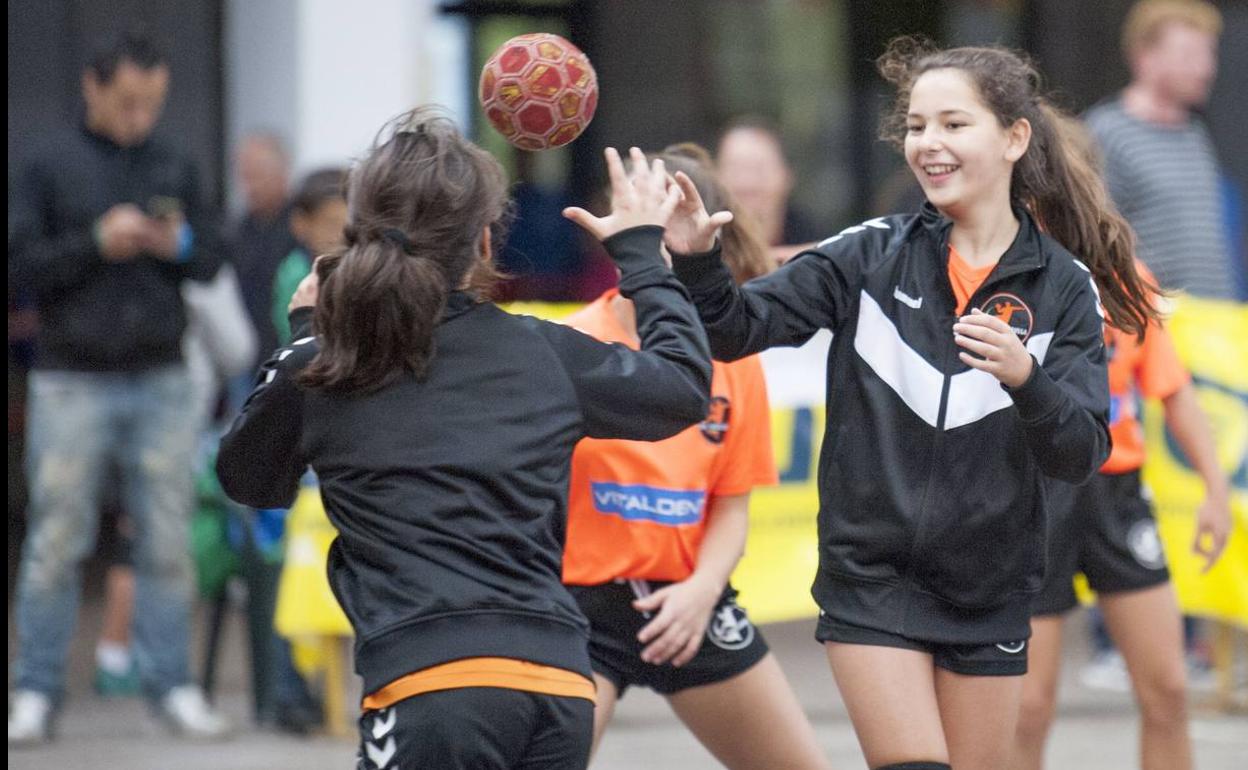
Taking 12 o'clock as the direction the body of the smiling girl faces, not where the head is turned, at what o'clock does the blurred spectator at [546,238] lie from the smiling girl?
The blurred spectator is roughly at 4 o'clock from the smiling girl.

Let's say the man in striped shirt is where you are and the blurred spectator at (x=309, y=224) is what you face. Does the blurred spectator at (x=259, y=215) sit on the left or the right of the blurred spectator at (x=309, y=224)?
right

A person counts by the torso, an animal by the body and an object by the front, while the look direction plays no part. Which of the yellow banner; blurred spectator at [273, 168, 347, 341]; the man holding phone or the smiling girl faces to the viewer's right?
the blurred spectator

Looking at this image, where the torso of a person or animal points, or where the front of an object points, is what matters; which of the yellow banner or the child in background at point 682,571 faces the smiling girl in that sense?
the yellow banner

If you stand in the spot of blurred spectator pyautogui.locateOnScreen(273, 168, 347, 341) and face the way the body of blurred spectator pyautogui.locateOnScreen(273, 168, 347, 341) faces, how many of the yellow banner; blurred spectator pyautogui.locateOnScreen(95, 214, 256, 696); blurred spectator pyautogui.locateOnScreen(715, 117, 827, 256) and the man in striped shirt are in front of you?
3

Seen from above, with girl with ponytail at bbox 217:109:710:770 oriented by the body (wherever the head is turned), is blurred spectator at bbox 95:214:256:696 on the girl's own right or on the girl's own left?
on the girl's own left

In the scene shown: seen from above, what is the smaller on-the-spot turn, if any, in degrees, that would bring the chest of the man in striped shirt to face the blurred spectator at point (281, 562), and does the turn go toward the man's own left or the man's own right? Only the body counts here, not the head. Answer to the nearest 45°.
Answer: approximately 90° to the man's own right

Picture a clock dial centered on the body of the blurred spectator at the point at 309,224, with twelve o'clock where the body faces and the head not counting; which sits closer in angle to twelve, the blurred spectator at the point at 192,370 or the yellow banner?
the yellow banner

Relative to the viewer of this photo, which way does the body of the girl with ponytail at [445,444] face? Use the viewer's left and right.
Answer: facing away from the viewer and to the right of the viewer

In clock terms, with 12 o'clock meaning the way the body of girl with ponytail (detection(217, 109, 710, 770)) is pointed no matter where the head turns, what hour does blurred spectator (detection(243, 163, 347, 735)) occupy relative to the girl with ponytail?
The blurred spectator is roughly at 10 o'clock from the girl with ponytail.

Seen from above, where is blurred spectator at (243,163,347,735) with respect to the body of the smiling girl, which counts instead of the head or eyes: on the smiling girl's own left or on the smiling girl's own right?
on the smiling girl's own right
